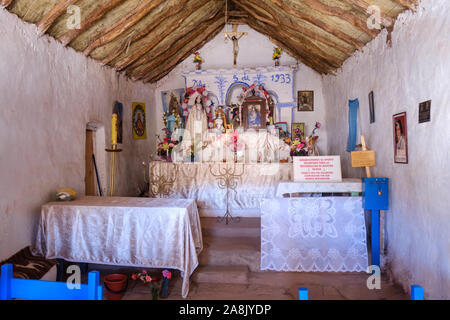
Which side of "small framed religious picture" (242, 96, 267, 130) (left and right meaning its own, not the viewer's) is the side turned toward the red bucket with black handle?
front

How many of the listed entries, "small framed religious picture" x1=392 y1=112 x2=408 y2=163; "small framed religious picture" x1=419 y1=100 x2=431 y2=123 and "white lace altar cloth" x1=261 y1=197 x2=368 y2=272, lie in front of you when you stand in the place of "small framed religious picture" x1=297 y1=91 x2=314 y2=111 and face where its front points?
3

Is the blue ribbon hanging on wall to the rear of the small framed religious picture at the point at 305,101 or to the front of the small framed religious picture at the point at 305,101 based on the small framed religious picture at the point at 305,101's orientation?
to the front

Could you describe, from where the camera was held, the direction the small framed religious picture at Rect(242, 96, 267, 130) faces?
facing the viewer

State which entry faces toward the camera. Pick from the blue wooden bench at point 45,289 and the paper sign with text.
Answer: the paper sign with text

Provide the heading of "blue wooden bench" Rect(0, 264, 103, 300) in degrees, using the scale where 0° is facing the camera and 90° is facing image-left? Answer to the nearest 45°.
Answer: approximately 180°

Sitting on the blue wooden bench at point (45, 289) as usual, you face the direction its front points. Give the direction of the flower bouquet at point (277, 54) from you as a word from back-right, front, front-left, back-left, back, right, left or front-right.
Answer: front-right

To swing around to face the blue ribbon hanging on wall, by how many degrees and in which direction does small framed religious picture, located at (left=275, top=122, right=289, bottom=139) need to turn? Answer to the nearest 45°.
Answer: approximately 45° to its left

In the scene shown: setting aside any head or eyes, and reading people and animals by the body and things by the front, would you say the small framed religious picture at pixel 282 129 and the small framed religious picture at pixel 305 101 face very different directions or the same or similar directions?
same or similar directions

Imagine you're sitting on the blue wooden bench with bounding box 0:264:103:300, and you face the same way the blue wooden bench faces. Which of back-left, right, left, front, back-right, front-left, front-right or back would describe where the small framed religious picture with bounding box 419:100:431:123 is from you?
right

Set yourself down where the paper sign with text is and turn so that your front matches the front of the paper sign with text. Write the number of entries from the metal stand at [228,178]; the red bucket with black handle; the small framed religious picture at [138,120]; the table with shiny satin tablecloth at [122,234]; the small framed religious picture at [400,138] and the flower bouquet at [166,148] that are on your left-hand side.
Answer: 1

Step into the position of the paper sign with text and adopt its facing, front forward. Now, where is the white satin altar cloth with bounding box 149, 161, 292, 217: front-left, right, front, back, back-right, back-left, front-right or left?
back-right

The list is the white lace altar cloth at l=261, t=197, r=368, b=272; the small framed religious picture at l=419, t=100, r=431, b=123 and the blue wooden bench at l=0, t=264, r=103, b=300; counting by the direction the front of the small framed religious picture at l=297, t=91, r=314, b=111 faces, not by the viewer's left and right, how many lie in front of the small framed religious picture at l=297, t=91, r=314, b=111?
3

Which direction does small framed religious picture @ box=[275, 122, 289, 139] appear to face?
toward the camera

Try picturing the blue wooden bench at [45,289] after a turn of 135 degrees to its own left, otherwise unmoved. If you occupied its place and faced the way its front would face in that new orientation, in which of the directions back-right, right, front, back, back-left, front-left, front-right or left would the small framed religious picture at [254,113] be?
back

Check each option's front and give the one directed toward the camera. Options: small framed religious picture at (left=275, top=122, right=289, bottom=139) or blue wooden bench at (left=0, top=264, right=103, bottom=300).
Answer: the small framed religious picture

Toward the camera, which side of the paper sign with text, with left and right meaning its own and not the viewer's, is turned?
front

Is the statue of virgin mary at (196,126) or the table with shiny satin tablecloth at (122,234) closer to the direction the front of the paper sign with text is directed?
the table with shiny satin tablecloth
